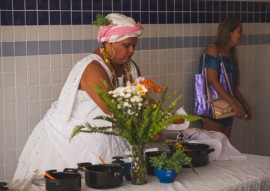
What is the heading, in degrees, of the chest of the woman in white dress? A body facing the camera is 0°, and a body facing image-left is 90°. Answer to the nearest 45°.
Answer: approximately 315°

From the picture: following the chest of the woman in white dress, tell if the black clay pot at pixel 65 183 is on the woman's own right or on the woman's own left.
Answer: on the woman's own right

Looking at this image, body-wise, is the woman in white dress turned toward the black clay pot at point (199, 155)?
yes

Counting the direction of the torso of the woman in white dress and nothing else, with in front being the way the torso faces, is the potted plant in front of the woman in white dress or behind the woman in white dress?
in front

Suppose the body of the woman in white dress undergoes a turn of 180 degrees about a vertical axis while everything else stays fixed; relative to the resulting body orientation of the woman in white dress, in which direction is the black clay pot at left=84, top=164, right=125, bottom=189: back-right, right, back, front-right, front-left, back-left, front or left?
back-left

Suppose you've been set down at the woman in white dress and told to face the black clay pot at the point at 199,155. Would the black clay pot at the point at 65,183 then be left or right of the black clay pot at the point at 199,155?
right
